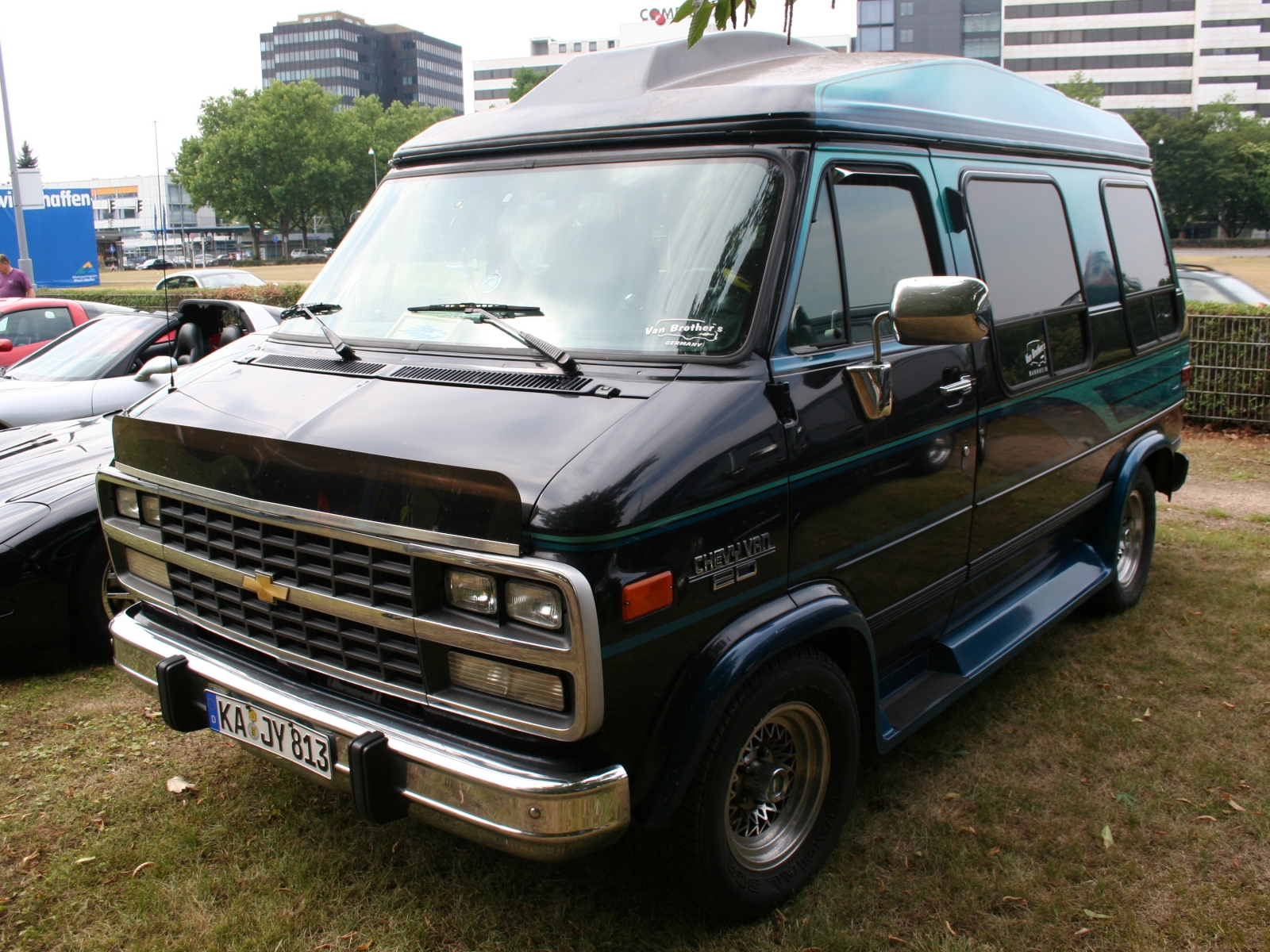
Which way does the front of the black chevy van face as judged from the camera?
facing the viewer and to the left of the viewer

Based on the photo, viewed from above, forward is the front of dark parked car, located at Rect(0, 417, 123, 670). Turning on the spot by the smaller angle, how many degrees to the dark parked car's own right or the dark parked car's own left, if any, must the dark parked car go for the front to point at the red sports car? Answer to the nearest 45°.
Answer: approximately 135° to the dark parked car's own right

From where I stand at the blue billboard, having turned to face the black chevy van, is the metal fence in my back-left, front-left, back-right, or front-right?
front-left

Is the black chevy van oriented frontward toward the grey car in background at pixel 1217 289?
no

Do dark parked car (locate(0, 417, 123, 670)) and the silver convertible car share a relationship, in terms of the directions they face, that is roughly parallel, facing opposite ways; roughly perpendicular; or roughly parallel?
roughly parallel

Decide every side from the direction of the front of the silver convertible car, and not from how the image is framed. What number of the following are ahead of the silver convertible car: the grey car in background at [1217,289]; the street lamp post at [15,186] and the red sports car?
0

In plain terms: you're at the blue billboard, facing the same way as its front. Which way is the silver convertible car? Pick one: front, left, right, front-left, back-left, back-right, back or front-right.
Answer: front

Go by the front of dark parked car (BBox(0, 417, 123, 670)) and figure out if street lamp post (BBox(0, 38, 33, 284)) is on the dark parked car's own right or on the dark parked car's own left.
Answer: on the dark parked car's own right

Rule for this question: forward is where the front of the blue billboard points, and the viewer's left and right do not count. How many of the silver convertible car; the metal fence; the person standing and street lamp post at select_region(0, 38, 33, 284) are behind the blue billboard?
0

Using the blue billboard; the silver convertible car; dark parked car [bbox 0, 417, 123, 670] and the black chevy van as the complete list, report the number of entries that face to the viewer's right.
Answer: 0

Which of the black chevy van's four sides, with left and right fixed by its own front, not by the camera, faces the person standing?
right

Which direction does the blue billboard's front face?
toward the camera

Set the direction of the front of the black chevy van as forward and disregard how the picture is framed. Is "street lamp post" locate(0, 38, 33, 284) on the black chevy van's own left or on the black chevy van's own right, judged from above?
on the black chevy van's own right

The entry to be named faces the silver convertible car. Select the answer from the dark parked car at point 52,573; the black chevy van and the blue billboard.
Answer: the blue billboard

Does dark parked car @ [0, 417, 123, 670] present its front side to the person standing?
no

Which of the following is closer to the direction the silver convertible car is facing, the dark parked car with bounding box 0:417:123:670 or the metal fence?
the dark parked car

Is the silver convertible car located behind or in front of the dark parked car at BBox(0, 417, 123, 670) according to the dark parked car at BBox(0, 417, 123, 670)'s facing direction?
behind
